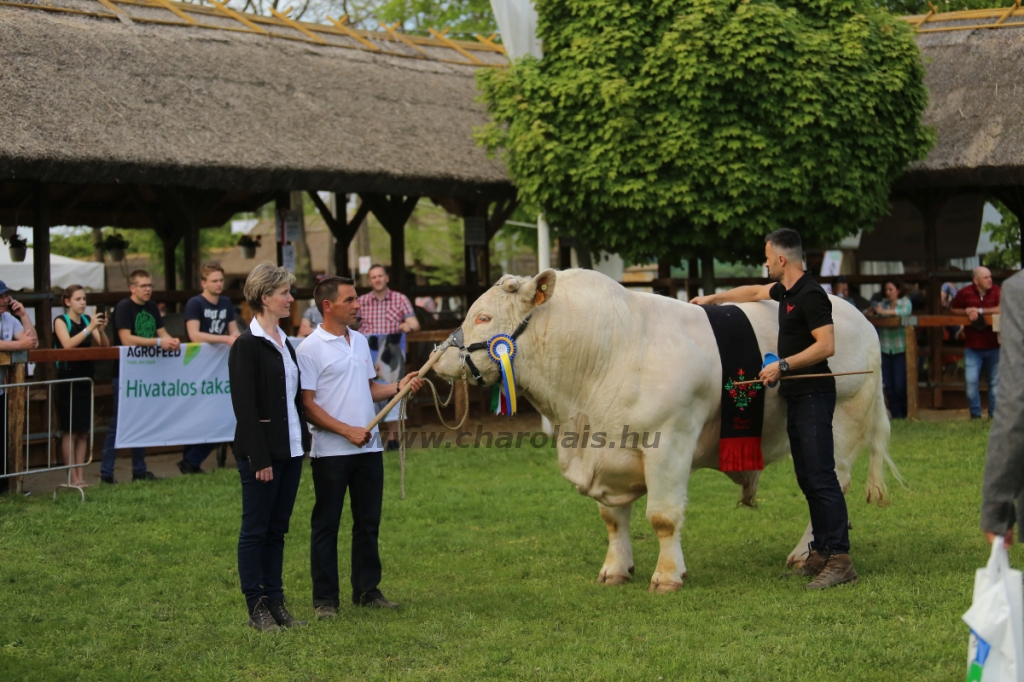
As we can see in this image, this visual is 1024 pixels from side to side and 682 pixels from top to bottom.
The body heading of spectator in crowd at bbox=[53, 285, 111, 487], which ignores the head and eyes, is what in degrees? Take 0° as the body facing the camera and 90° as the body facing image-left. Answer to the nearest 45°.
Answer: approximately 315°

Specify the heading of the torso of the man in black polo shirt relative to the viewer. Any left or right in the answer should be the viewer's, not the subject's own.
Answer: facing to the left of the viewer

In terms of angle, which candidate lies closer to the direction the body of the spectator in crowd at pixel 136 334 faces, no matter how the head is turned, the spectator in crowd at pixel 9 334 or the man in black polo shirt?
the man in black polo shirt

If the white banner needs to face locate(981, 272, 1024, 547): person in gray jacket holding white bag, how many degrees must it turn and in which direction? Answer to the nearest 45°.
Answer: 0° — it already faces them

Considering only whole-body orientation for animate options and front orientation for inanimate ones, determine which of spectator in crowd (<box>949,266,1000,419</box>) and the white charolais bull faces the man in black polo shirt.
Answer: the spectator in crowd

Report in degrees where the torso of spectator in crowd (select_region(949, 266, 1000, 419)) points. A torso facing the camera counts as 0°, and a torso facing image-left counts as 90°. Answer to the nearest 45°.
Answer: approximately 0°

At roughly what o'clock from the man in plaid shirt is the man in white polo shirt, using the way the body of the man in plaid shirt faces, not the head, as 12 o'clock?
The man in white polo shirt is roughly at 12 o'clock from the man in plaid shirt.
